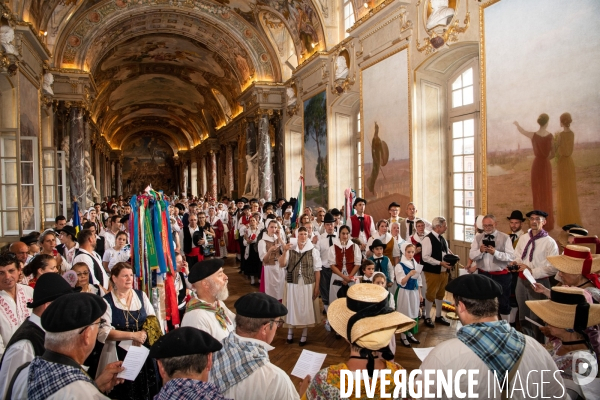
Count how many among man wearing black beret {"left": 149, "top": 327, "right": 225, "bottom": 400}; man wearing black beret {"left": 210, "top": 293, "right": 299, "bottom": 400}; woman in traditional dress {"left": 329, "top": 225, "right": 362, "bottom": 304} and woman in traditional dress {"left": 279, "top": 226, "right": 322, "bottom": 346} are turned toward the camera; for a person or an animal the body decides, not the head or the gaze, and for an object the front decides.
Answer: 2

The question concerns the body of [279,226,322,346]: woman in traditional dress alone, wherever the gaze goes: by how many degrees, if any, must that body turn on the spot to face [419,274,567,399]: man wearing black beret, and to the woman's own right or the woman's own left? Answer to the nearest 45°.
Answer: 0° — they already face them

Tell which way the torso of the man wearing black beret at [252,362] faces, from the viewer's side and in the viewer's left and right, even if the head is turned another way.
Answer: facing away from the viewer and to the right of the viewer

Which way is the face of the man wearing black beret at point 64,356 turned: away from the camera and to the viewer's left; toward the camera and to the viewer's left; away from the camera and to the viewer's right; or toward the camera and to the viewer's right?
away from the camera and to the viewer's right

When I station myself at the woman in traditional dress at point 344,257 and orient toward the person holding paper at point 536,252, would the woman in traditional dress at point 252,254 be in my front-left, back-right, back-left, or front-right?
back-left

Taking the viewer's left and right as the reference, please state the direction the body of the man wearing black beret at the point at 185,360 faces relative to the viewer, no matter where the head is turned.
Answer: facing away from the viewer

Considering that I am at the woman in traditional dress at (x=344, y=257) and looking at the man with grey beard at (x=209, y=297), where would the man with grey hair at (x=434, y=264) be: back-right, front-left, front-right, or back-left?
back-left

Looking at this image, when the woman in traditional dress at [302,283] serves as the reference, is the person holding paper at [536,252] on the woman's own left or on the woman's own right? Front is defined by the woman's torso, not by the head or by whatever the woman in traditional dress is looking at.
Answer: on the woman's own left

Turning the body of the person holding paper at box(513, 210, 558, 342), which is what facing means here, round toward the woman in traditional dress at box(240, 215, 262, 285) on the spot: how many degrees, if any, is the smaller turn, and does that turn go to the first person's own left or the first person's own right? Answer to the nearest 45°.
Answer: approximately 45° to the first person's own right

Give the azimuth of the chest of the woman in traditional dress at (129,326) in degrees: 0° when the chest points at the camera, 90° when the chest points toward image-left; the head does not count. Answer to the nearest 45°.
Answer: approximately 315°

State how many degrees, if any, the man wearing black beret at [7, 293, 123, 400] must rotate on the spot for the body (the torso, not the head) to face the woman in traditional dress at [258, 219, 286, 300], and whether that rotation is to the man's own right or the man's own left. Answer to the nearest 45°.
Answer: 0° — they already face them

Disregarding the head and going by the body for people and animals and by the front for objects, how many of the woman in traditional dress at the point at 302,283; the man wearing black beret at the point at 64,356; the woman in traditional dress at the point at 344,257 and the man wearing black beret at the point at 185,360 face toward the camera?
2

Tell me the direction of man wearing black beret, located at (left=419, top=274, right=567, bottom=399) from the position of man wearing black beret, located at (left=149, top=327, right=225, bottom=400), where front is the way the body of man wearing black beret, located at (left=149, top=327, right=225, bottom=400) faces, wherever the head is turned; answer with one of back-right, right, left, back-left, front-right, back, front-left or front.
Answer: right

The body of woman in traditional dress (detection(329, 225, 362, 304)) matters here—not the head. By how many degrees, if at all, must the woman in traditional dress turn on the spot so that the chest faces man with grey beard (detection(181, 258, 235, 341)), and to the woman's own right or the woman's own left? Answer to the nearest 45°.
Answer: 0° — they already face them
